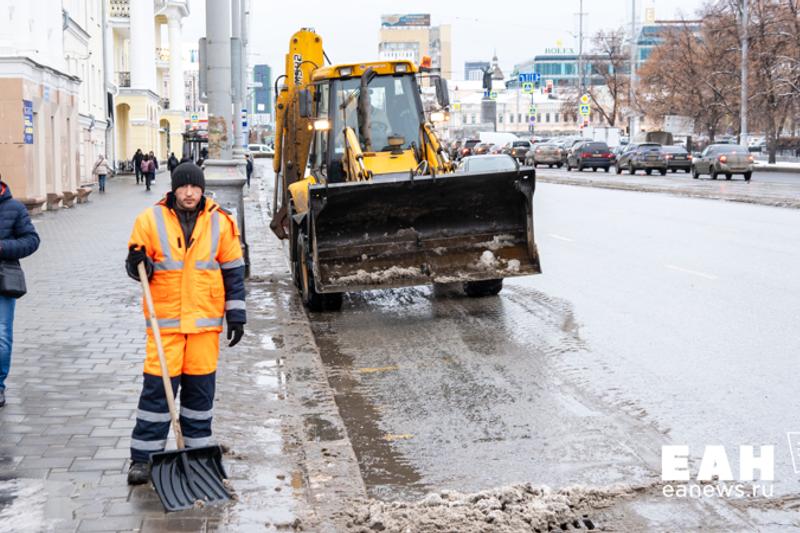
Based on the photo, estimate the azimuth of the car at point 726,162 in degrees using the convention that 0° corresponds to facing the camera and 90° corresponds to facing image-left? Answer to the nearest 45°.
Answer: approximately 135°

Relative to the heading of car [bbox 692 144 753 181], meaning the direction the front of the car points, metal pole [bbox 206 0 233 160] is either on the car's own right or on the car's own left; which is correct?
on the car's own left

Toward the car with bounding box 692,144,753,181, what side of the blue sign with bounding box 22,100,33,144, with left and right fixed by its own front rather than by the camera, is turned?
front

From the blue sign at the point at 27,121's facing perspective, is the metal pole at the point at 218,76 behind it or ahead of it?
ahead

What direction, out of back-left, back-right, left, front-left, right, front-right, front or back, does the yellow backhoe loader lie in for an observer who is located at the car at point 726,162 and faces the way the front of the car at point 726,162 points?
back-left

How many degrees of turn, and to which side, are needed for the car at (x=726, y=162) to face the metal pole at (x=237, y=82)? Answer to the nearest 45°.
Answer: approximately 90° to its left

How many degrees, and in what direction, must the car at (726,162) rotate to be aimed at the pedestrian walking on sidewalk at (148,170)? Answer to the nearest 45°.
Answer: approximately 45° to its left
